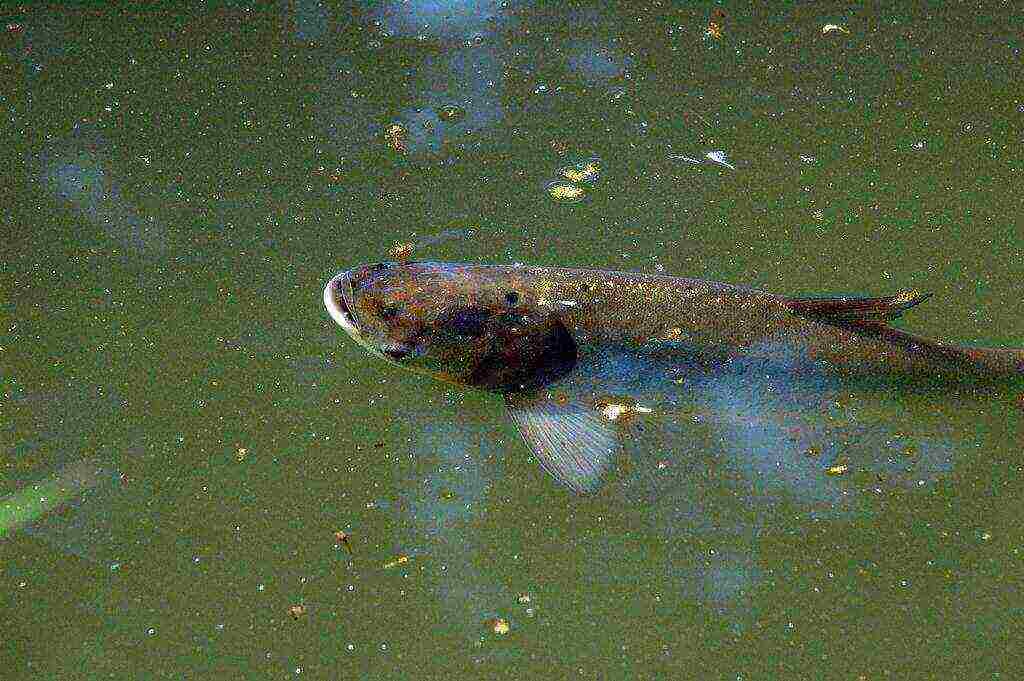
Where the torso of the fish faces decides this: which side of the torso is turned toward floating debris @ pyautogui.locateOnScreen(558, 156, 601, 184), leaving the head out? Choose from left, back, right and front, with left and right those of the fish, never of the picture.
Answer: right

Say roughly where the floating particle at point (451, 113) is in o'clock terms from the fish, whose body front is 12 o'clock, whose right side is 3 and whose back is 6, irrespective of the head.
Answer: The floating particle is roughly at 2 o'clock from the fish.

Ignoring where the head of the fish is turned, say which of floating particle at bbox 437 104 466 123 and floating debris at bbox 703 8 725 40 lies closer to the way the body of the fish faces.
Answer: the floating particle

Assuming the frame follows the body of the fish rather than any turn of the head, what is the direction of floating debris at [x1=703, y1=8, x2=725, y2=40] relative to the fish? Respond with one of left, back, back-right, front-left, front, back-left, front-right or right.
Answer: right

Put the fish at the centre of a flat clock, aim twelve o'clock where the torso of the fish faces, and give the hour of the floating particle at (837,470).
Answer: The floating particle is roughly at 6 o'clock from the fish.

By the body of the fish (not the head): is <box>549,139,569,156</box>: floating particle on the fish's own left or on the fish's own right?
on the fish's own right

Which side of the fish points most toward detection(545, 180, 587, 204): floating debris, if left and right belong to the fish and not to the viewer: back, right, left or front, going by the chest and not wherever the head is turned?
right

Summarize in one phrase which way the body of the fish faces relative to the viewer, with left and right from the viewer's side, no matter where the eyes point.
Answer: facing to the left of the viewer

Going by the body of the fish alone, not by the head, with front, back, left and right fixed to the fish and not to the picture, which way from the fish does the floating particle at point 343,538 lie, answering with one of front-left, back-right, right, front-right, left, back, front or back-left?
front-left
